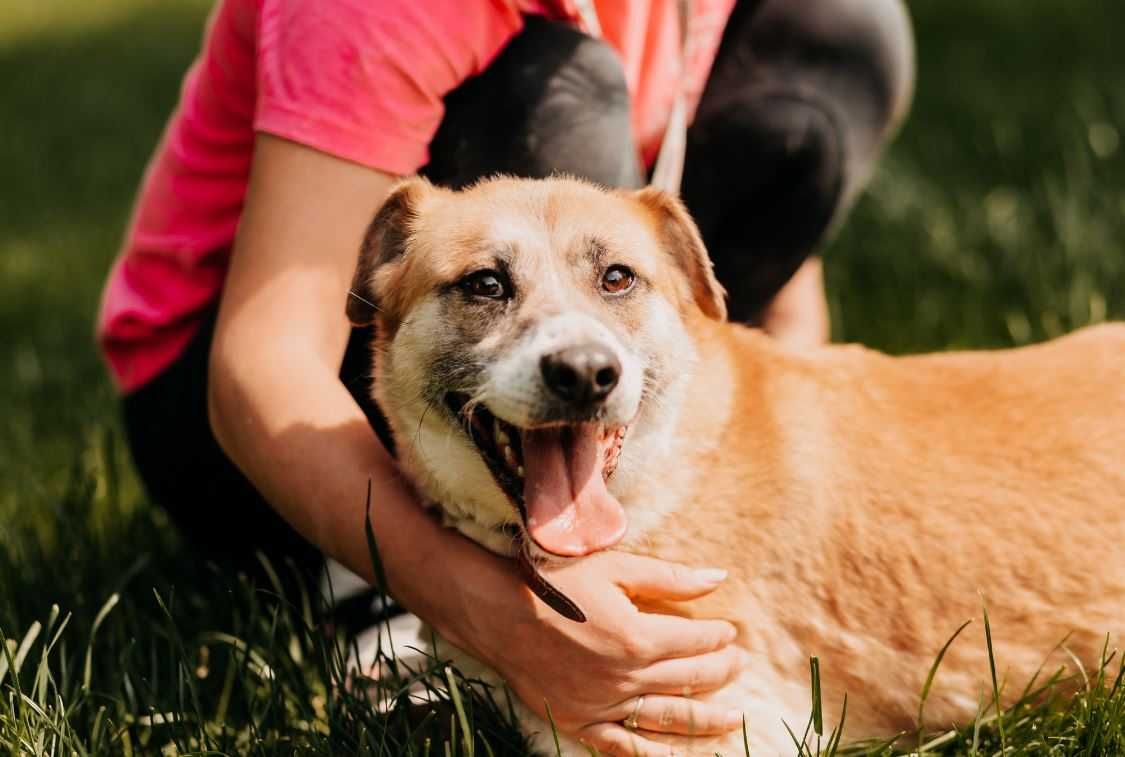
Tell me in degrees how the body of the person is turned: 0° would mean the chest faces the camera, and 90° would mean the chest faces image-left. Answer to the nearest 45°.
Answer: approximately 315°
